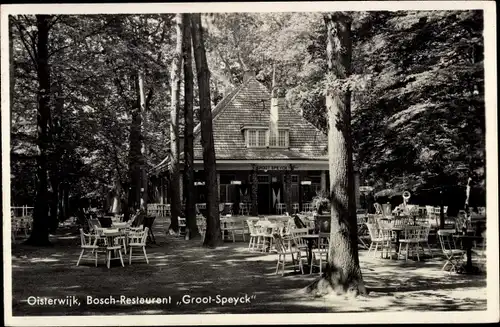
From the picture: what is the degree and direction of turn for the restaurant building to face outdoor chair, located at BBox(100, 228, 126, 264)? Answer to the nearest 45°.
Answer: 0° — it already faces it

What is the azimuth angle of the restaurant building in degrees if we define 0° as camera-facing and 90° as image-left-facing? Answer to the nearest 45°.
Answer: approximately 0°
